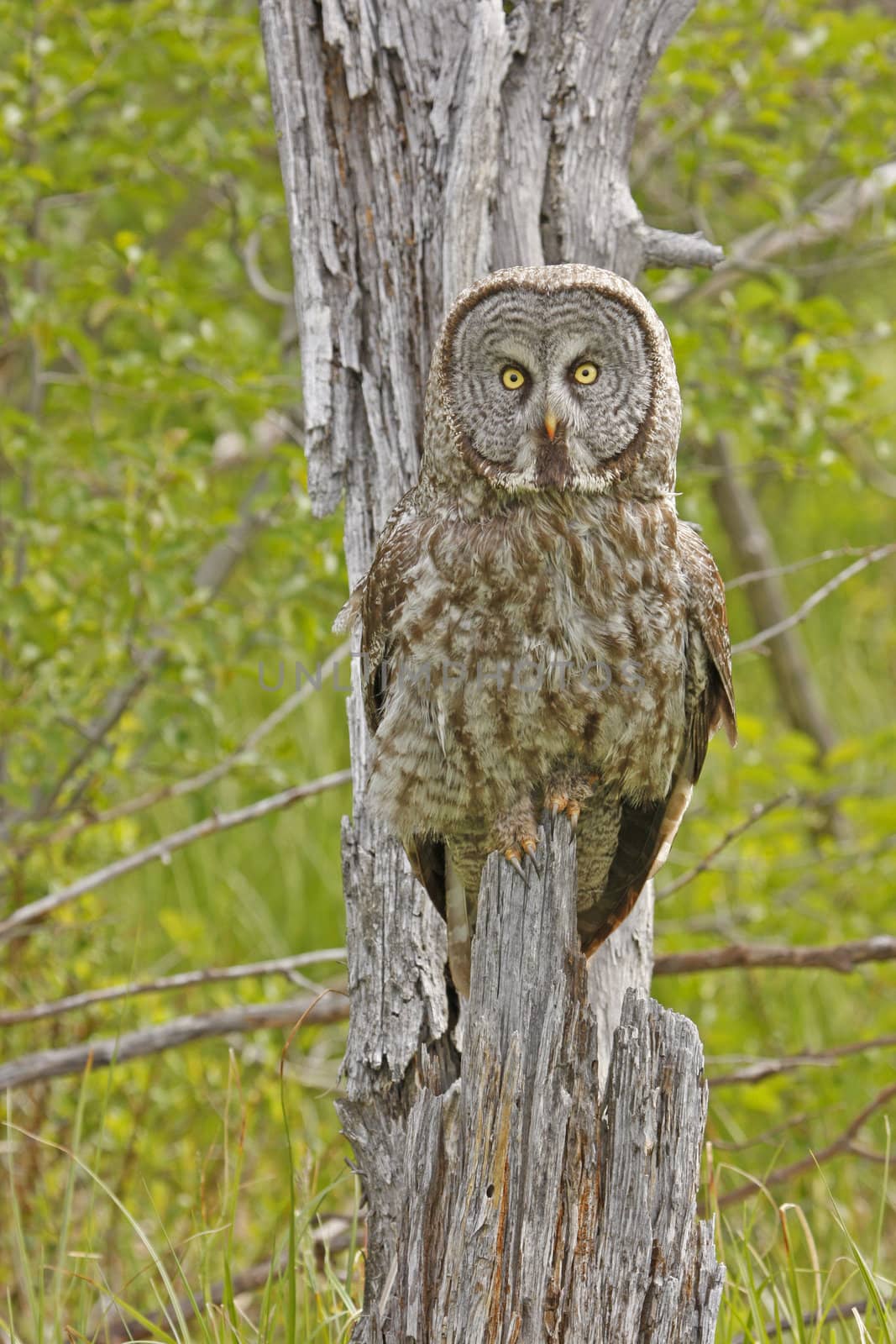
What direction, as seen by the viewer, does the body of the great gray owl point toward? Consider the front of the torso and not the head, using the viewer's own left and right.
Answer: facing the viewer

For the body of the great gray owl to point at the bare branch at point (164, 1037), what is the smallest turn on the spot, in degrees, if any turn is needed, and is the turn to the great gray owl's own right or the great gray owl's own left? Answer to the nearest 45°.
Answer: approximately 135° to the great gray owl's own right

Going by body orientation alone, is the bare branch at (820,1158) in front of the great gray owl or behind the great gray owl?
behind

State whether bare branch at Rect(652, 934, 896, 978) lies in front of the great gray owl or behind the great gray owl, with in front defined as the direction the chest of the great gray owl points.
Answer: behind

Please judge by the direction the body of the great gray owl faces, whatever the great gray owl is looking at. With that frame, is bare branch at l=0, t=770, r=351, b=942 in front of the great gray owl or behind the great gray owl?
behind

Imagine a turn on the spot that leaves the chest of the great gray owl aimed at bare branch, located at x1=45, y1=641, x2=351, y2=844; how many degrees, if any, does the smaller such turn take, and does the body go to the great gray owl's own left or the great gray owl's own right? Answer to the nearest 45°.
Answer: approximately 135° to the great gray owl's own right

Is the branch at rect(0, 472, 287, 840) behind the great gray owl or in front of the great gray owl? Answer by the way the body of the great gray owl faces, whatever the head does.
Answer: behind
